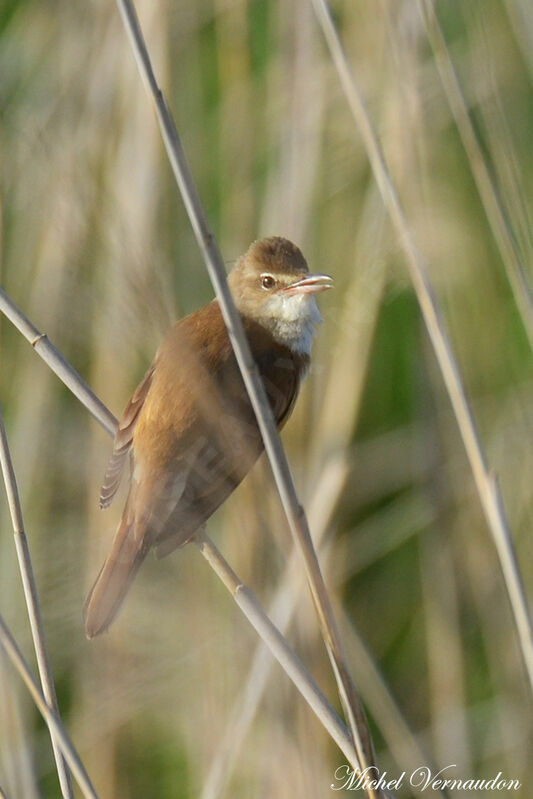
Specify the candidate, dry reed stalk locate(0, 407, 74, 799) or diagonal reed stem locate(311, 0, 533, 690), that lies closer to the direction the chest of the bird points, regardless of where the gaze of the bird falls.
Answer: the diagonal reed stem

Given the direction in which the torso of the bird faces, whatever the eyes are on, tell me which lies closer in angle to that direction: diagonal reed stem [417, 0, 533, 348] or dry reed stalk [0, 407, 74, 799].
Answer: the diagonal reed stem

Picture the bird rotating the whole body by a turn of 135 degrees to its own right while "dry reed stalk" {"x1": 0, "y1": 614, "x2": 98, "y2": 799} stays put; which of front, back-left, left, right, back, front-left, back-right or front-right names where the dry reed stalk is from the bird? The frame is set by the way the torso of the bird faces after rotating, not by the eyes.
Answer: front-right

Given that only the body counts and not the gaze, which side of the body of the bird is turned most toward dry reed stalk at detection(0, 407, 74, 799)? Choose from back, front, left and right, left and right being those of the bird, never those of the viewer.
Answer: back
